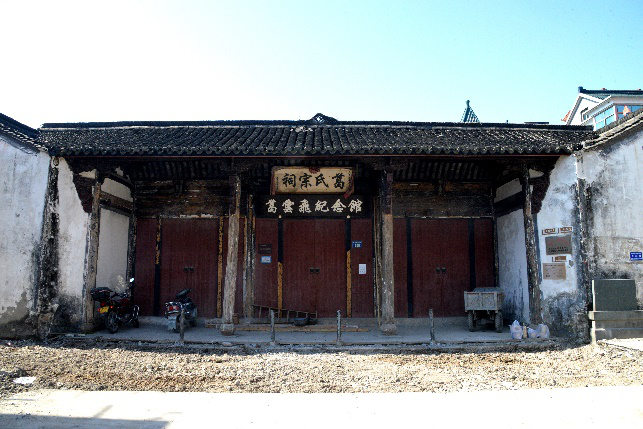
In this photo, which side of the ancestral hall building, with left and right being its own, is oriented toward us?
front
